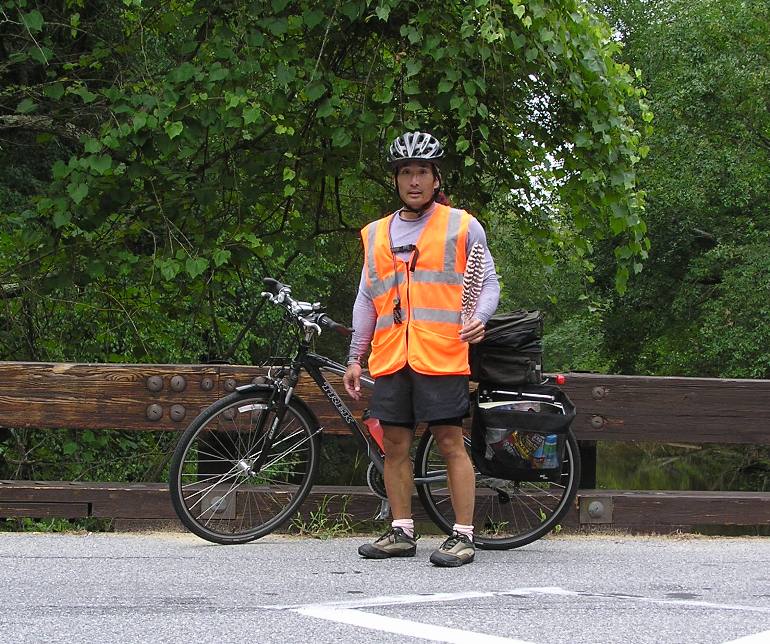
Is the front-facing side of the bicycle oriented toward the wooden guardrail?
no

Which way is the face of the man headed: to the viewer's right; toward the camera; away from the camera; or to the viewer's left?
toward the camera

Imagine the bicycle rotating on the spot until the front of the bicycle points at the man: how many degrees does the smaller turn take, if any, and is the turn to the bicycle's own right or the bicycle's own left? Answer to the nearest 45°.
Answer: approximately 135° to the bicycle's own left

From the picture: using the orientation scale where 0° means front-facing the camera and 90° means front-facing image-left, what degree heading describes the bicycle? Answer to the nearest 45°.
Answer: approximately 90°
